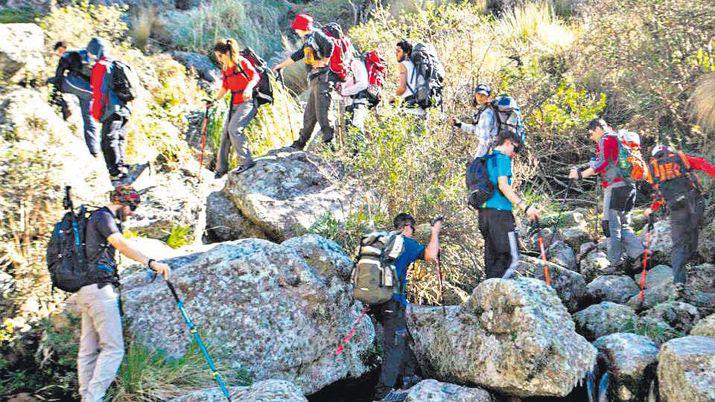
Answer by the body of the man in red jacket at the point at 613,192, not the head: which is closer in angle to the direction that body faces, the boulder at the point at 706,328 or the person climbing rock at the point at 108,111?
the person climbing rock

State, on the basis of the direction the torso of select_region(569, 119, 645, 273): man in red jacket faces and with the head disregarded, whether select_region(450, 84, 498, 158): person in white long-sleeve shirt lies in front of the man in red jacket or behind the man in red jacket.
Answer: in front

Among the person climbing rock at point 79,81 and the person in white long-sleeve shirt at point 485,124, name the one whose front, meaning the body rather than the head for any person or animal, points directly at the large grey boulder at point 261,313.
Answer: the person in white long-sleeve shirt

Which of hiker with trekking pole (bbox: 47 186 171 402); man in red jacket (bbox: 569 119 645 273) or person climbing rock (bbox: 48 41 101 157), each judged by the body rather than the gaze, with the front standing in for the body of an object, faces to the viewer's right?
the hiker with trekking pole

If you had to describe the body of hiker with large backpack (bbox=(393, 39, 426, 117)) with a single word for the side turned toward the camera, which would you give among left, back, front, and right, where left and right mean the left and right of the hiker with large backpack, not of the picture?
left

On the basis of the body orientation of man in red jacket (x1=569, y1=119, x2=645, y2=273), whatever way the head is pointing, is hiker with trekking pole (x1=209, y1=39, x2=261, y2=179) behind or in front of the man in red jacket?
in front

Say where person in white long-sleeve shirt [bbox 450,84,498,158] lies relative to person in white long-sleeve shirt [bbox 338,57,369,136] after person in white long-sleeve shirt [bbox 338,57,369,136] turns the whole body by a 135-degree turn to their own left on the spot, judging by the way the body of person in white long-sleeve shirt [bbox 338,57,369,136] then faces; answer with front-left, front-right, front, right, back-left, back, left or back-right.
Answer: front

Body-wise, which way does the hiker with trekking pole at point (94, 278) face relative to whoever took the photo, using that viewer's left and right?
facing to the right of the viewer

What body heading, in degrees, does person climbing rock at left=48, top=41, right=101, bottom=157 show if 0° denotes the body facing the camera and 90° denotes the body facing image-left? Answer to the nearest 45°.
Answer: approximately 90°

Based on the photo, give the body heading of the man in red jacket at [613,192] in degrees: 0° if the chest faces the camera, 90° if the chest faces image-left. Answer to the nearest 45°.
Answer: approximately 90°

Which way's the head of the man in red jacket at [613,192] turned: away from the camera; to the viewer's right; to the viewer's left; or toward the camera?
to the viewer's left

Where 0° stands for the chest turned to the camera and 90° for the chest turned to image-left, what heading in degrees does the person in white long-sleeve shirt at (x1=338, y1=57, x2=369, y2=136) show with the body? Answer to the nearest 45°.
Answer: approximately 90°

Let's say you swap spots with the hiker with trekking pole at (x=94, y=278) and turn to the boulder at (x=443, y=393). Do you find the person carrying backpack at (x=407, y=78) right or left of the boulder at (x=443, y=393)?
left

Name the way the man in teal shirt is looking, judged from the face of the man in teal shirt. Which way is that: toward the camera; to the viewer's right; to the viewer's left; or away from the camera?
to the viewer's right

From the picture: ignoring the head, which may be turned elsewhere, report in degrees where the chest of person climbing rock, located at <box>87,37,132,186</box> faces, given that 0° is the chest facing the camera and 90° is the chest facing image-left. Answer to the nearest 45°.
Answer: approximately 90°
